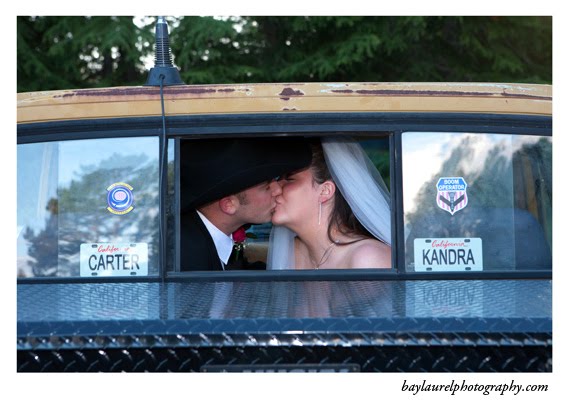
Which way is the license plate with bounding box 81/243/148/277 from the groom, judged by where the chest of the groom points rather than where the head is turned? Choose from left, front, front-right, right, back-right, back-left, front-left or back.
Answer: back-right

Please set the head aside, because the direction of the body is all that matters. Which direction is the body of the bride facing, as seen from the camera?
to the viewer's left

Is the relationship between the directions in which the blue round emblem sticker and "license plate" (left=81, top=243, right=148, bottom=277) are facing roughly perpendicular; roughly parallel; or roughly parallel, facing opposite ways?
roughly parallel

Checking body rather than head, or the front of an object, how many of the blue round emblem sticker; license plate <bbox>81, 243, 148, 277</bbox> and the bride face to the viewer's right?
0

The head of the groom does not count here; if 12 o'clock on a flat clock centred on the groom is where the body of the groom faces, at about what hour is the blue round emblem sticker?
The blue round emblem sticker is roughly at 4 o'clock from the groom.

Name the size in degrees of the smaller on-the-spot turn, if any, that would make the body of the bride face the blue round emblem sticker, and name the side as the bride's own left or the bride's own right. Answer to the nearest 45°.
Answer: approximately 45° to the bride's own right

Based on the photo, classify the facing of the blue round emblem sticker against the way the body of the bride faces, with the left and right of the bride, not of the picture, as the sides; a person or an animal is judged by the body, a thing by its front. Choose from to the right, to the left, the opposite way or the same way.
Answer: to the left

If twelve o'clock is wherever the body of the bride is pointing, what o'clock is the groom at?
The groom is roughly at 1 o'clock from the bride.

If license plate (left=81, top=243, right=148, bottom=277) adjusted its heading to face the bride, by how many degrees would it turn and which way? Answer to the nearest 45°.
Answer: approximately 135° to its left

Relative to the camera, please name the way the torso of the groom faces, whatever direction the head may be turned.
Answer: to the viewer's right

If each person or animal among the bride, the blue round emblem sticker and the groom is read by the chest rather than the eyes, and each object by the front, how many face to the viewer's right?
1

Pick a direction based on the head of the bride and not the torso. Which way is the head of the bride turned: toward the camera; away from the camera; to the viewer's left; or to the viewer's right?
to the viewer's left

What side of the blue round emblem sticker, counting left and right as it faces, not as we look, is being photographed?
front

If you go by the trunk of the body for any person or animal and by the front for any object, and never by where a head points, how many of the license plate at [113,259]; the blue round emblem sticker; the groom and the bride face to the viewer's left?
1

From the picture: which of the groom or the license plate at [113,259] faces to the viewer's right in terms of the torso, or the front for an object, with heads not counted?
the groom

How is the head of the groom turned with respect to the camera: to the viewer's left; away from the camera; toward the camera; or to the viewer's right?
to the viewer's right

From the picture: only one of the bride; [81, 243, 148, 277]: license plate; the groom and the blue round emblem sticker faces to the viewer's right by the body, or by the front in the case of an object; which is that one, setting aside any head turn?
the groom
